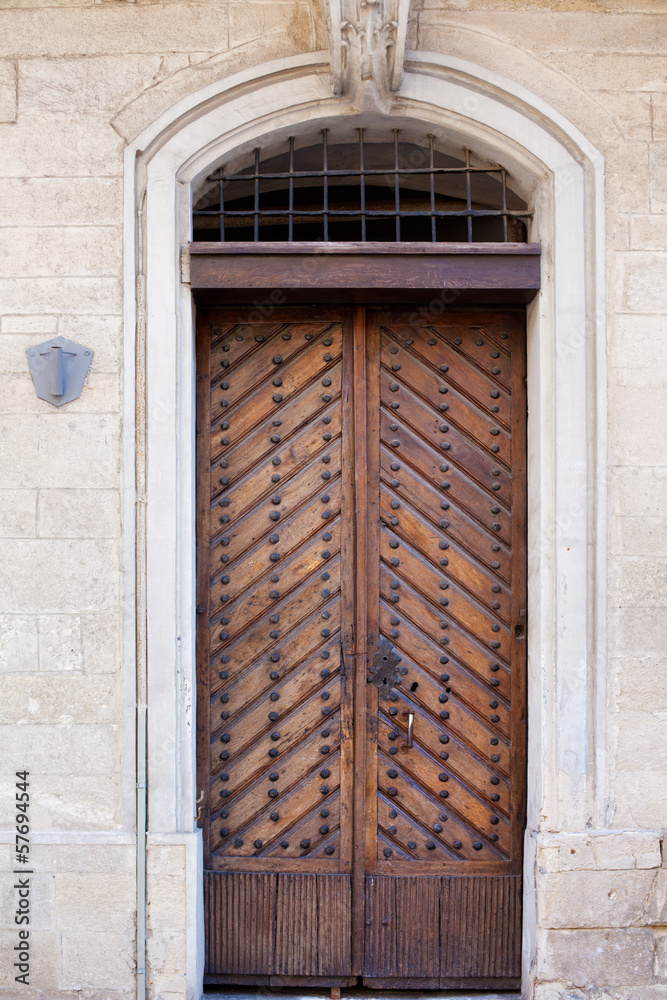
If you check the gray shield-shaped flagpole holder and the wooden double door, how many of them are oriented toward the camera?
2

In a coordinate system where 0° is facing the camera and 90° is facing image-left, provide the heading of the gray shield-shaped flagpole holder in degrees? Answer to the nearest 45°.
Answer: approximately 0°

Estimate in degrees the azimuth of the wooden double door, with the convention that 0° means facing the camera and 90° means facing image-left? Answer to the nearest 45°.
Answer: approximately 0°
